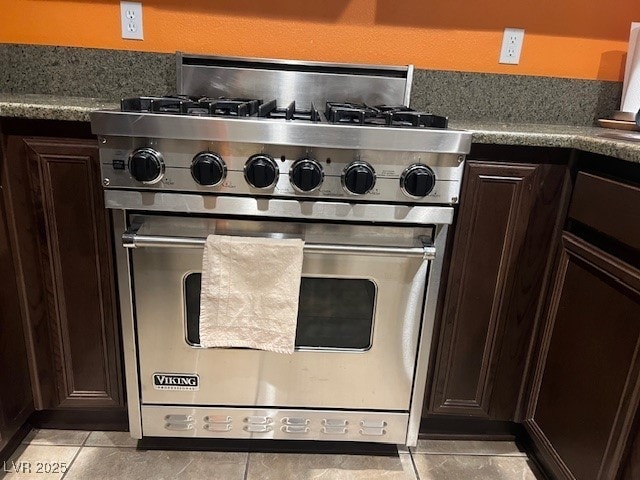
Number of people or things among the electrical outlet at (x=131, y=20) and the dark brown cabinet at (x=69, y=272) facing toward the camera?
2

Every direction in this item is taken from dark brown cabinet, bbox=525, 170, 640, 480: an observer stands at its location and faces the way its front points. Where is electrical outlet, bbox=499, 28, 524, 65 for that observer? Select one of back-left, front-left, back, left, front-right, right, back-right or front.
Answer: right

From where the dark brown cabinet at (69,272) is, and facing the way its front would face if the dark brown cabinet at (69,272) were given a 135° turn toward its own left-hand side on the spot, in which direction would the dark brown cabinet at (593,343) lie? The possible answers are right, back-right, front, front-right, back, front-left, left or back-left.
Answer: right

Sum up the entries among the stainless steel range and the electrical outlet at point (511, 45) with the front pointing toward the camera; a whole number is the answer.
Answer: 2

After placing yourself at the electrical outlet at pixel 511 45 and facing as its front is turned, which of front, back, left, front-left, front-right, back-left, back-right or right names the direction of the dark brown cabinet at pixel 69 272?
front-right

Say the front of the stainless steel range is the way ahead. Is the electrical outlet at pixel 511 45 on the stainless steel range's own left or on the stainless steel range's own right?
on the stainless steel range's own left

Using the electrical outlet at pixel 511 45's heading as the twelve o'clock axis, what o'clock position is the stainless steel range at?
The stainless steel range is roughly at 1 o'clock from the electrical outlet.

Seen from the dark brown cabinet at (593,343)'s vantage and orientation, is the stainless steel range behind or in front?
in front

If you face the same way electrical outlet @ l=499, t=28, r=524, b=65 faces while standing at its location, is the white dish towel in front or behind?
in front
